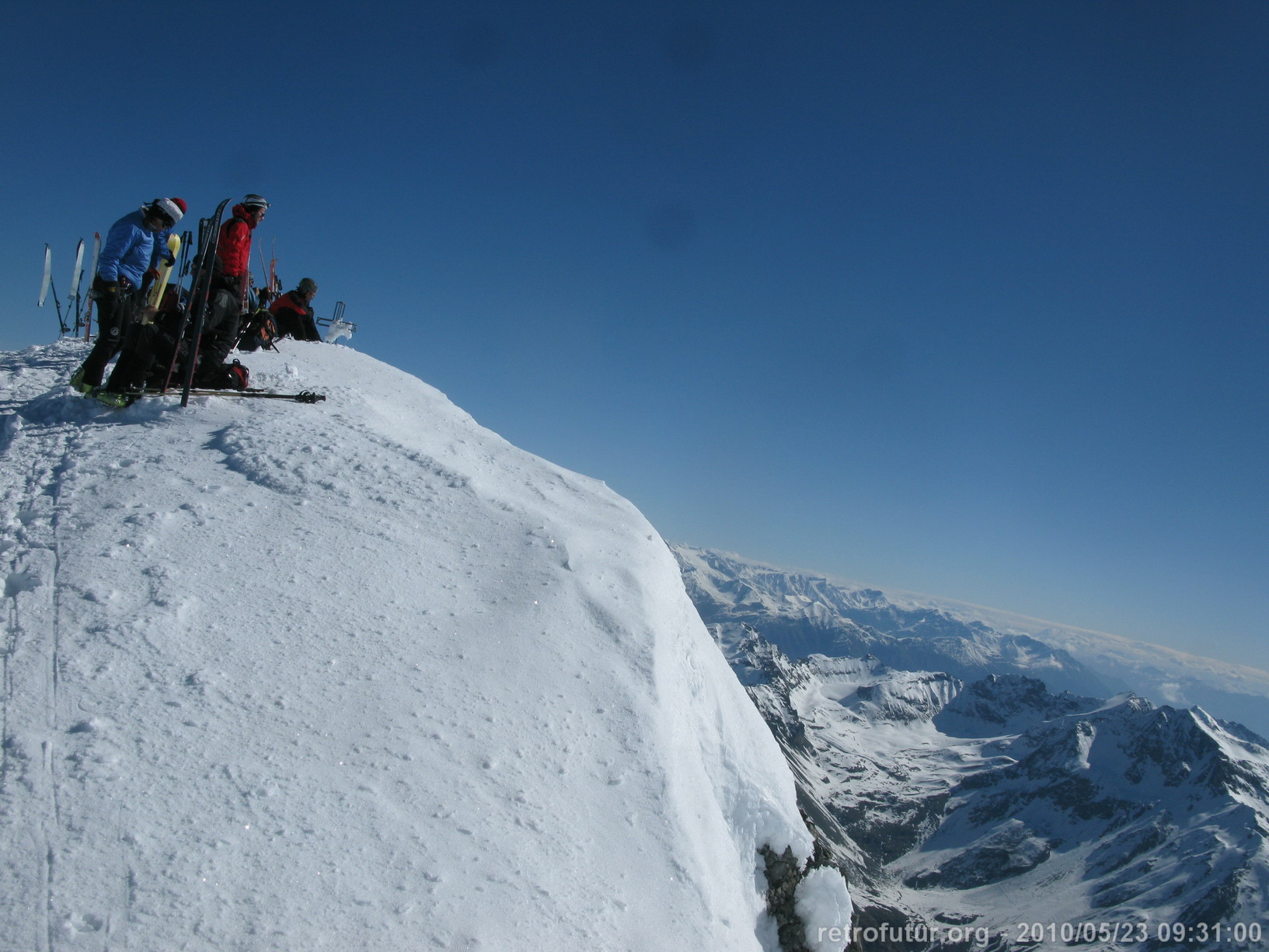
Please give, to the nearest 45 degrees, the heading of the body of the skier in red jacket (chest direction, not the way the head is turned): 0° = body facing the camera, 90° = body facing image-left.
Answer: approximately 270°

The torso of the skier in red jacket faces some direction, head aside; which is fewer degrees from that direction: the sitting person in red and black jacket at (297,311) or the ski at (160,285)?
the sitting person in red and black jacket

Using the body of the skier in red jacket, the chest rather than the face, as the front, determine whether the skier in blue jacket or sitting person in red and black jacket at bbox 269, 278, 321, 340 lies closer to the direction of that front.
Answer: the sitting person in red and black jacket

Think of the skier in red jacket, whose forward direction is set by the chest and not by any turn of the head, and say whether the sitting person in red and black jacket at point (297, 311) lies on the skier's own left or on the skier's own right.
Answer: on the skier's own left

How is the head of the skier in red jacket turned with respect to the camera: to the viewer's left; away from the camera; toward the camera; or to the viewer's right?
to the viewer's right
